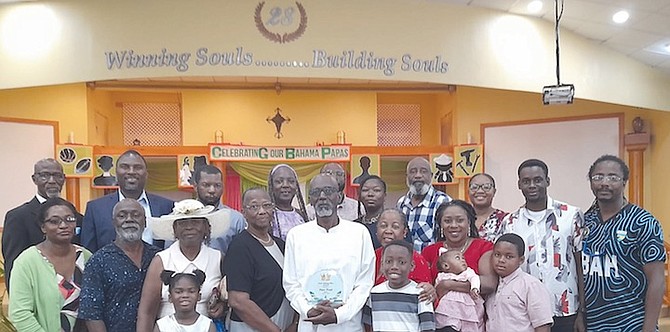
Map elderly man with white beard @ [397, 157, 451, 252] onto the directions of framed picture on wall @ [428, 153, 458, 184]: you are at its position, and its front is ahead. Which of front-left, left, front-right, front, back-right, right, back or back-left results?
front

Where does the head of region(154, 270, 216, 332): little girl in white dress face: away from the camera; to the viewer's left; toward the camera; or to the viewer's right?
toward the camera

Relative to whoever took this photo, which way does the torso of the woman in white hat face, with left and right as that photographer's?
facing the viewer

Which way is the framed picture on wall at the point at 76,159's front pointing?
toward the camera

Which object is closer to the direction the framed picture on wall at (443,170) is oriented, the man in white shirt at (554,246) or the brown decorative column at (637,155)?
the man in white shirt

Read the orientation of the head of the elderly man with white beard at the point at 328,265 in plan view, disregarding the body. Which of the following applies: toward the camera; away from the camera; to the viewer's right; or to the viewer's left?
toward the camera

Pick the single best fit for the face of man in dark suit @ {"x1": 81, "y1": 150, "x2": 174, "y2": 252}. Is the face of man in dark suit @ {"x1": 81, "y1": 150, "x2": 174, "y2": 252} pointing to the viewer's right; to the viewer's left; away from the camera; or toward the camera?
toward the camera

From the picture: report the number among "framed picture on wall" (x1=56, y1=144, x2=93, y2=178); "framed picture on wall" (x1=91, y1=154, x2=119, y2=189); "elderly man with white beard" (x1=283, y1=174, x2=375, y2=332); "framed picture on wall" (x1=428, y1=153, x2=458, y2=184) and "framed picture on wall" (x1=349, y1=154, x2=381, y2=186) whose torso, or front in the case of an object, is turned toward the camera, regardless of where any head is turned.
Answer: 5

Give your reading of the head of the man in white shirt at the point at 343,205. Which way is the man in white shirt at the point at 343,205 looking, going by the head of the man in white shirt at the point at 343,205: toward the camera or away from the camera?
toward the camera

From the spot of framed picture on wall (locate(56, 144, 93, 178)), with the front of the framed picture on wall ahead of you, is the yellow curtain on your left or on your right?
on your left

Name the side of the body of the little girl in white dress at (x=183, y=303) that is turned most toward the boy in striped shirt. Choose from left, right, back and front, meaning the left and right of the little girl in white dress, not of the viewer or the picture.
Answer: left

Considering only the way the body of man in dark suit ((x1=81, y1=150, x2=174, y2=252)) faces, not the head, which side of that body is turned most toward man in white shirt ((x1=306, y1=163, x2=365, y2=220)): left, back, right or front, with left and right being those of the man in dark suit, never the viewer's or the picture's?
left

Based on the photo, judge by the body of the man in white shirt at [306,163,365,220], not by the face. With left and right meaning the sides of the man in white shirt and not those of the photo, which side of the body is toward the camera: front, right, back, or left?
front

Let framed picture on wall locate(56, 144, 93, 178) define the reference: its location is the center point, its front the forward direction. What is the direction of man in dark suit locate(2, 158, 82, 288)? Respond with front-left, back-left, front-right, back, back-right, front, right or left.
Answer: front

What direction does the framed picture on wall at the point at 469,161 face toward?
toward the camera

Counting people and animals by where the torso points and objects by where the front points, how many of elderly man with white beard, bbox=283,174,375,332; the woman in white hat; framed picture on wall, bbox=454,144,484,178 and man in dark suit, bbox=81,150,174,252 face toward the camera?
4

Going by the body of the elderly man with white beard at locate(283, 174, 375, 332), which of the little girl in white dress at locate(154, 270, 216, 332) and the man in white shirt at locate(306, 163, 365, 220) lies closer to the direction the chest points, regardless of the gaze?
the little girl in white dress
